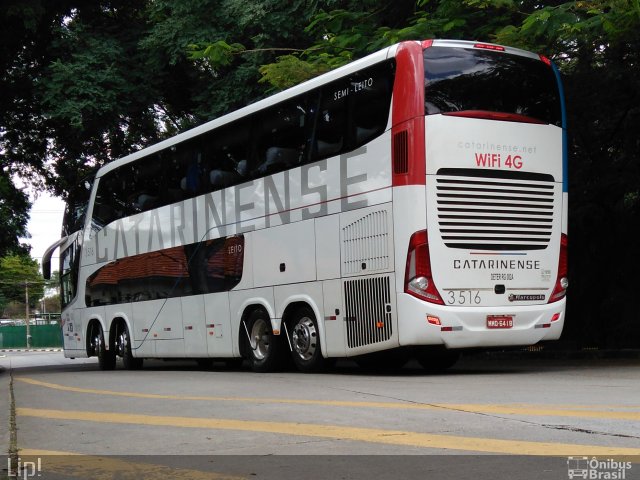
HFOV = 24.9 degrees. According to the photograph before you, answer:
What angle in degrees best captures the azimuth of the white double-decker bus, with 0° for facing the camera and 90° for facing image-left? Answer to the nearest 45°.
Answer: approximately 135°
